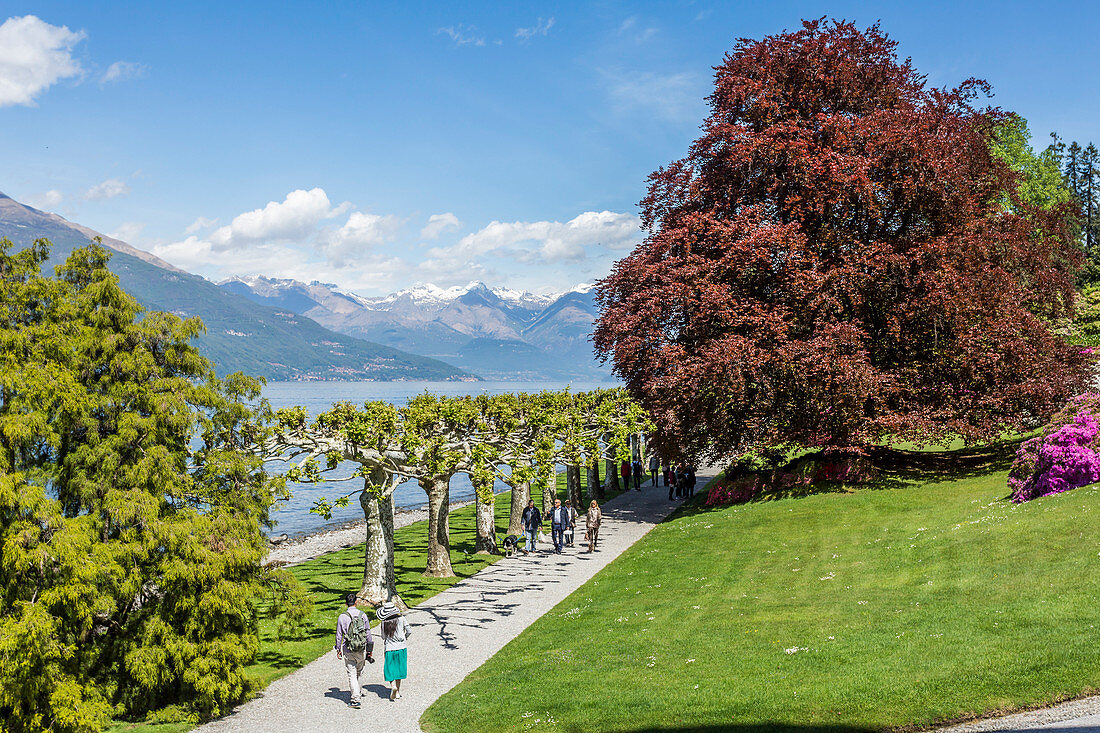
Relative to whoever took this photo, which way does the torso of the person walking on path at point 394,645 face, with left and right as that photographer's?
facing away from the viewer

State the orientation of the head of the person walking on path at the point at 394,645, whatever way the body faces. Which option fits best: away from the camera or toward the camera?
away from the camera

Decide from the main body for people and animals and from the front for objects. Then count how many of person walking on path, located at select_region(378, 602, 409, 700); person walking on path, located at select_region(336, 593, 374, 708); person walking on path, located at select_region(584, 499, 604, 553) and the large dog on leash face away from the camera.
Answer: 2

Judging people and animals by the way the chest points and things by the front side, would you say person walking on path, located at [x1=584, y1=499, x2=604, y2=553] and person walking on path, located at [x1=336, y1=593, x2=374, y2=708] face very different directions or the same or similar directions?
very different directions

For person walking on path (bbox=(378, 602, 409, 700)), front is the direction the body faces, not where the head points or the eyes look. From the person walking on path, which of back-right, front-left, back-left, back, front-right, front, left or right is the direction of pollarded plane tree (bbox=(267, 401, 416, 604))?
front

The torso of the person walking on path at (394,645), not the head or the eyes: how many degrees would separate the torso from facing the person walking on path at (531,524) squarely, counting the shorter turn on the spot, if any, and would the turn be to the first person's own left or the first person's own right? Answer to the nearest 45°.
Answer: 0° — they already face them

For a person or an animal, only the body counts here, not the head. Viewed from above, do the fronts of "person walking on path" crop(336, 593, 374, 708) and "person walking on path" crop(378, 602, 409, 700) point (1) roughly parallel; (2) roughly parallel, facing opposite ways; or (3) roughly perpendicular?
roughly parallel

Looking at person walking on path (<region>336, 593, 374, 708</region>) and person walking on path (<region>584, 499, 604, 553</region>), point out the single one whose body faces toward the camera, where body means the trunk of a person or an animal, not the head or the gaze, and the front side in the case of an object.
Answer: person walking on path (<region>584, 499, 604, 553</region>)

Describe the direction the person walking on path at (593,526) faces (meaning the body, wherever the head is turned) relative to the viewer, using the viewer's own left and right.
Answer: facing the viewer

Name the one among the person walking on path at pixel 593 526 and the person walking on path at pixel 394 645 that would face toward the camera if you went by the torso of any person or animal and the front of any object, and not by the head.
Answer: the person walking on path at pixel 593 526

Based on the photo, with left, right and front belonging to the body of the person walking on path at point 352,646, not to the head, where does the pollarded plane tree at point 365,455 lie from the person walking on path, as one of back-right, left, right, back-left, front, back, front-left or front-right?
front

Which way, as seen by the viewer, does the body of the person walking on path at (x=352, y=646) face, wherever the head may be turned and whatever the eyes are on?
away from the camera

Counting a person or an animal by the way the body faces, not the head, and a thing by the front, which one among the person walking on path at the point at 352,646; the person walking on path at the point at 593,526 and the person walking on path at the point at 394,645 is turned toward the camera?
the person walking on path at the point at 593,526

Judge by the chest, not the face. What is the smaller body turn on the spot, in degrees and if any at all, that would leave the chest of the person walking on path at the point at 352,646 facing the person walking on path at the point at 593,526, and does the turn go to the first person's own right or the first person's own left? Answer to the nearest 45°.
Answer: approximately 45° to the first person's own right

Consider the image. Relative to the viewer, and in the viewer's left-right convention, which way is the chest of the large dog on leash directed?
facing the viewer and to the left of the viewer

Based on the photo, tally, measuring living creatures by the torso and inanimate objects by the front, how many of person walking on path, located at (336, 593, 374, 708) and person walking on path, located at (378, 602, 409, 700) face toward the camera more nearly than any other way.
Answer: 0

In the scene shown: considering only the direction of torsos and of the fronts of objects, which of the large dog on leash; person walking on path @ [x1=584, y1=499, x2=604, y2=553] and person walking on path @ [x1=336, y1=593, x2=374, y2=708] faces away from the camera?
person walking on path @ [x1=336, y1=593, x2=374, y2=708]

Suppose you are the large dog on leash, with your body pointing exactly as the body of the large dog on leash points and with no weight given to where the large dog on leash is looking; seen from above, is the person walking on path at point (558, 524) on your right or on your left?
on your left
